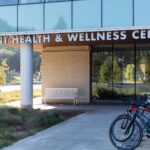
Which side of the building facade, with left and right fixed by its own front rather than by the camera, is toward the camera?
front

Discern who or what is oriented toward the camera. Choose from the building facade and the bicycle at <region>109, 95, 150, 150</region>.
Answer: the building facade

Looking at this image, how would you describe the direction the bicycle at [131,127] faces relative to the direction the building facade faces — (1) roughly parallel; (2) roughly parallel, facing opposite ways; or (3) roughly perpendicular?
roughly perpendicular

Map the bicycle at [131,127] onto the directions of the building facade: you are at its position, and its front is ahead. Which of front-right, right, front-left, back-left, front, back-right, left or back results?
front

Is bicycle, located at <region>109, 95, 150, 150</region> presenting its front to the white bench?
no
